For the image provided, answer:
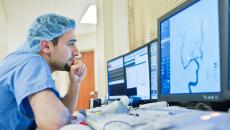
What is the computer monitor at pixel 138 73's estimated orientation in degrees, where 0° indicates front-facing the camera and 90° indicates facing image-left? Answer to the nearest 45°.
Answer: approximately 45°

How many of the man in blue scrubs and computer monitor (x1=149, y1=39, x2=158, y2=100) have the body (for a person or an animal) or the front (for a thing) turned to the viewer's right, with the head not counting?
1

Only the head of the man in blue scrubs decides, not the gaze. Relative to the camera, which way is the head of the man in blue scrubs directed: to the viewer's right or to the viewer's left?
to the viewer's right

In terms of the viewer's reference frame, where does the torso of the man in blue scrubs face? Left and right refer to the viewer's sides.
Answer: facing to the right of the viewer

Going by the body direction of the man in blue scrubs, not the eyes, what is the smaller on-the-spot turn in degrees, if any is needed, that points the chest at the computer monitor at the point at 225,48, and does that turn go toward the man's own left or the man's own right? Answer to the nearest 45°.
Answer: approximately 45° to the man's own right

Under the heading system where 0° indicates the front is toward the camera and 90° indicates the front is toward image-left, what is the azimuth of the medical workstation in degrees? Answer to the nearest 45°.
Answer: approximately 45°

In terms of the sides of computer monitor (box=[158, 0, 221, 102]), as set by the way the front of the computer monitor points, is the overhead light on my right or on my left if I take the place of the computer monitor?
on my right

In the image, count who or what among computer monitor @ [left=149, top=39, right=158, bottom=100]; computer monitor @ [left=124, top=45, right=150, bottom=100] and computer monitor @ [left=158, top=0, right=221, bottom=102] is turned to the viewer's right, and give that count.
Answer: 0

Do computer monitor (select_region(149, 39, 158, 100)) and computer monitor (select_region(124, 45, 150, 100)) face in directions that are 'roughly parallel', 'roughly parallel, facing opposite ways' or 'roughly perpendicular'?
roughly parallel

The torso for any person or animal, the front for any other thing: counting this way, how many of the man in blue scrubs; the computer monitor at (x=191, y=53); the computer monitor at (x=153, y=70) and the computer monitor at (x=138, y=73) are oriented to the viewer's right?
1
